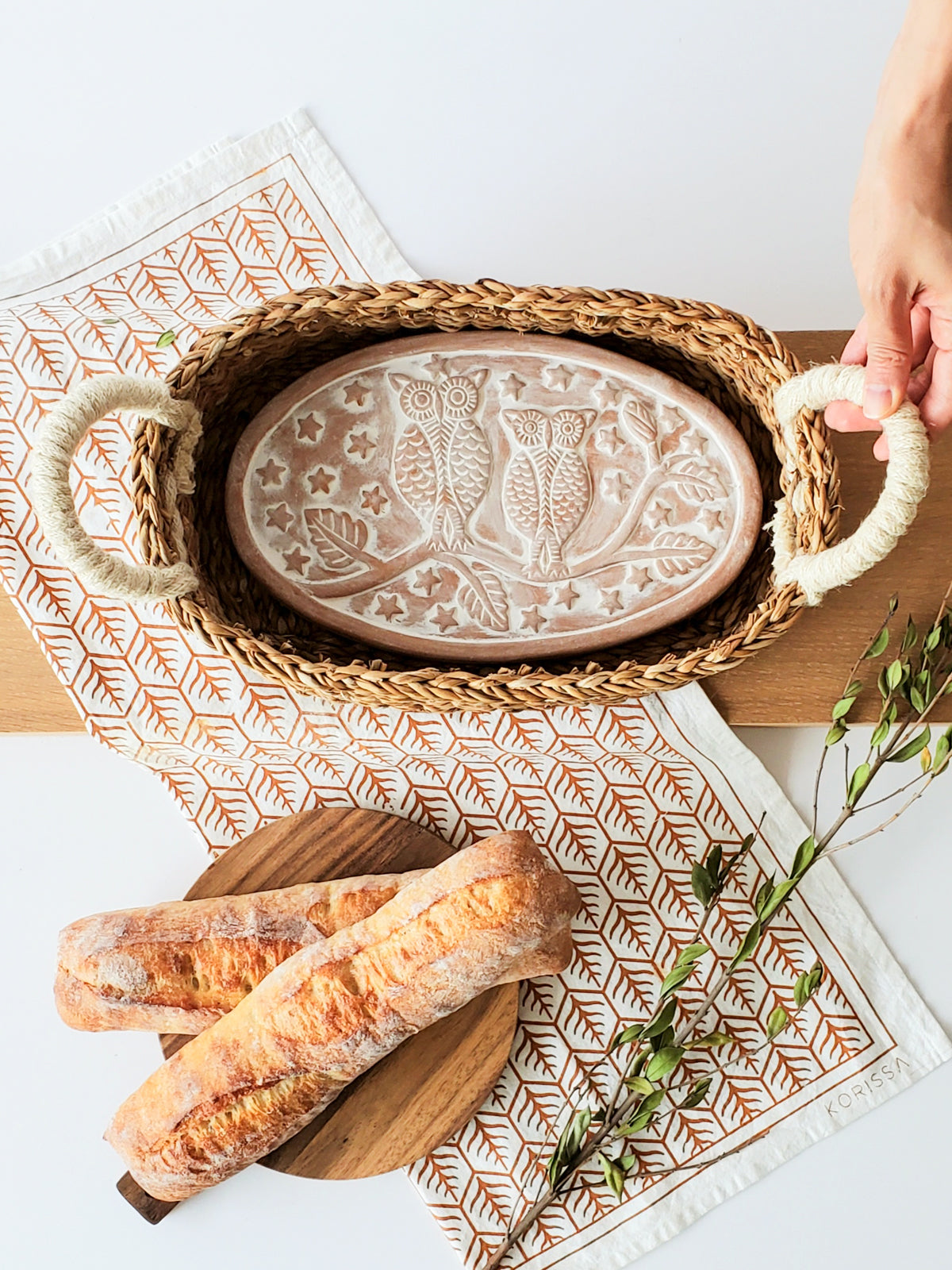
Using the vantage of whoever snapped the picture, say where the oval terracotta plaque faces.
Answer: facing the viewer
